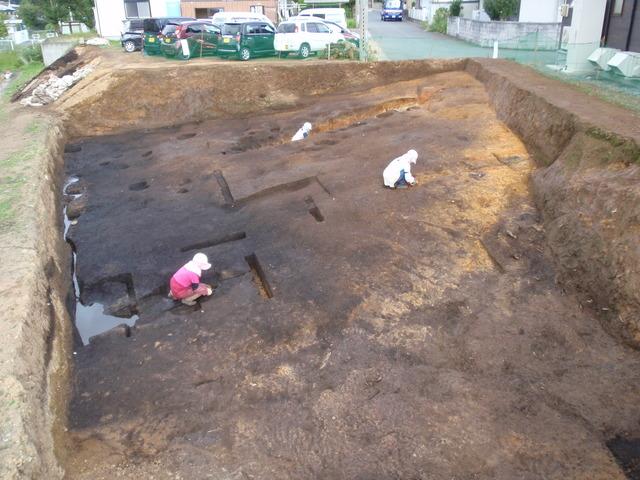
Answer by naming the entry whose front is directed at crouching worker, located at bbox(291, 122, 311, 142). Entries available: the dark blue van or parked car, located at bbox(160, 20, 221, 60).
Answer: the dark blue van

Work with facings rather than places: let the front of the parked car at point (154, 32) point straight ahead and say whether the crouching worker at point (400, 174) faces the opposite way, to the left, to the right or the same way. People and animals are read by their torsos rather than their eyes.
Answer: to the right

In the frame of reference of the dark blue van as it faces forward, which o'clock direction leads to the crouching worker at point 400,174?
The crouching worker is roughly at 12 o'clock from the dark blue van.

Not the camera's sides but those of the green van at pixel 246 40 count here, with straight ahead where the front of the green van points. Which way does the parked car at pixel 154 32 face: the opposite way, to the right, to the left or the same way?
the same way

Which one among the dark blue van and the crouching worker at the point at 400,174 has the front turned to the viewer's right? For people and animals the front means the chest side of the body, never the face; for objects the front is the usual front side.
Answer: the crouching worker

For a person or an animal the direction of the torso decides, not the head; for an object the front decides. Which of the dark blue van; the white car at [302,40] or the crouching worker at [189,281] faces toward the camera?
the dark blue van

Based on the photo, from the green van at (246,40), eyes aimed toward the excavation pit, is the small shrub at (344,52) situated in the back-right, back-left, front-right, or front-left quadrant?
front-left

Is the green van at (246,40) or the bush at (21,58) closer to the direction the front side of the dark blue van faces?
the green van

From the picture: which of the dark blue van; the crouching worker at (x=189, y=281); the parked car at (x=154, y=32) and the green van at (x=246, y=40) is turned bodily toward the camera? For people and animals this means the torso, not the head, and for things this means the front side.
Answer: the dark blue van

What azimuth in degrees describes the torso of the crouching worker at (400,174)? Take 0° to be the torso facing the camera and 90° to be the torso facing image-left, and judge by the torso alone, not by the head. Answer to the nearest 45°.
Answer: approximately 270°
